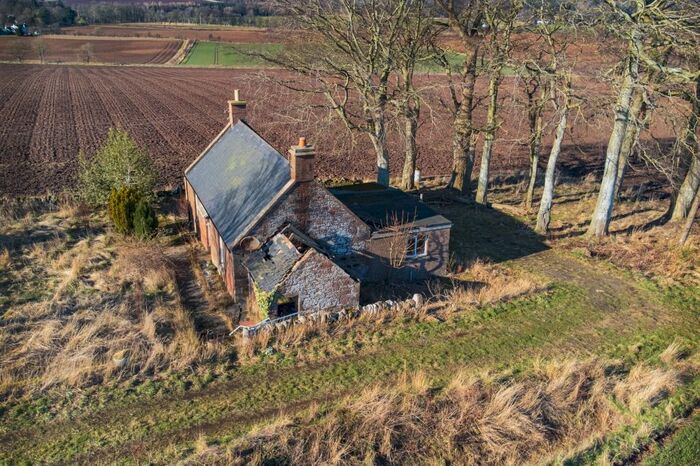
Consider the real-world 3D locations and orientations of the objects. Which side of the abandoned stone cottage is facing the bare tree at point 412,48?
back

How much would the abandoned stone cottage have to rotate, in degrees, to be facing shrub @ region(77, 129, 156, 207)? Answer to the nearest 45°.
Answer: approximately 90° to its right

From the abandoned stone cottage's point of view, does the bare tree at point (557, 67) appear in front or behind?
behind

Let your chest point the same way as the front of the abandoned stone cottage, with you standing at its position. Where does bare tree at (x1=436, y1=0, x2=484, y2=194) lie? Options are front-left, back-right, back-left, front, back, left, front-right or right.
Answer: back

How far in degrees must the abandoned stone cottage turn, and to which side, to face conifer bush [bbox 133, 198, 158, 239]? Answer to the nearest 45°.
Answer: approximately 90° to its right

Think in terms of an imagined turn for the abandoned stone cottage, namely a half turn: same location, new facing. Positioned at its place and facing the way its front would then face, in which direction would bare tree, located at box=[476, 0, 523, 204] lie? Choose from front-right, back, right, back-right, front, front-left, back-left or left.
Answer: front

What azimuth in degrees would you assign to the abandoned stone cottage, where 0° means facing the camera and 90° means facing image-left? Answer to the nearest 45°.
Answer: approximately 45°

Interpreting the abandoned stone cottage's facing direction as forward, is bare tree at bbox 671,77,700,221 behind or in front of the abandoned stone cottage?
behind

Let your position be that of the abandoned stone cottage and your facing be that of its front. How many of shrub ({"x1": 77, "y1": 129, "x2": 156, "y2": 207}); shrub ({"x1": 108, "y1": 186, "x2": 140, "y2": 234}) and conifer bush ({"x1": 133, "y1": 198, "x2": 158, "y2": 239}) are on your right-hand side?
3

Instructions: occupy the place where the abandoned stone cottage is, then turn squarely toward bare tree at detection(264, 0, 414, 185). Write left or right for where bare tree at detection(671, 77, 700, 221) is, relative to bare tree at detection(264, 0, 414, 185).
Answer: right

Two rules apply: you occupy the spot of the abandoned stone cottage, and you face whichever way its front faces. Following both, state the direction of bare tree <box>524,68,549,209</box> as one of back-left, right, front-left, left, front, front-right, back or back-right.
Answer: back

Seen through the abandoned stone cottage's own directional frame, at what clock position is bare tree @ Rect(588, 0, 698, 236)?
The bare tree is roughly at 7 o'clock from the abandoned stone cottage.

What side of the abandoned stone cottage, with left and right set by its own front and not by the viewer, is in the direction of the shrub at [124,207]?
right

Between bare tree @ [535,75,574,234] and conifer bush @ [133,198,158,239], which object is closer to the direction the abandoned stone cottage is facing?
the conifer bush
